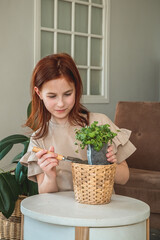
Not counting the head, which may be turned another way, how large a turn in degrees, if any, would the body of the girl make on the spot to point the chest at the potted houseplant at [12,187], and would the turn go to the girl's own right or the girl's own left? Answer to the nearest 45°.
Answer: approximately 135° to the girl's own right

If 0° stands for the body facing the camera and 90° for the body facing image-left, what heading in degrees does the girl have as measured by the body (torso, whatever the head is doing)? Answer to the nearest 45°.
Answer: approximately 0°

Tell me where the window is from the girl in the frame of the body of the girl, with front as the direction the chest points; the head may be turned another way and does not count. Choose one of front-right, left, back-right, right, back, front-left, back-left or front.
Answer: back
